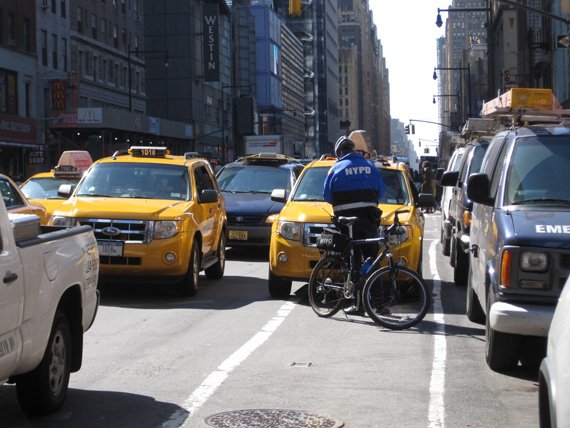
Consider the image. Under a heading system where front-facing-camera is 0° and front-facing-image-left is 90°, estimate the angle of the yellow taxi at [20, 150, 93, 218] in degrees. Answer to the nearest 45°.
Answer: approximately 45°

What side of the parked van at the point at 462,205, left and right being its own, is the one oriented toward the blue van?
front

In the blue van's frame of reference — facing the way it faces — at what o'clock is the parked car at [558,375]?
The parked car is roughly at 12 o'clock from the blue van.

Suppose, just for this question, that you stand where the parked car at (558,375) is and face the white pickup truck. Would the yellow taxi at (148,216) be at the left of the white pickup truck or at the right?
right

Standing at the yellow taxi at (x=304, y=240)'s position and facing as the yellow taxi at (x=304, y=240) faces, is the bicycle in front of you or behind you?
in front

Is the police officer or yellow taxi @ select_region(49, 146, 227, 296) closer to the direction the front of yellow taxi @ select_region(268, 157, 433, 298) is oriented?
the police officer

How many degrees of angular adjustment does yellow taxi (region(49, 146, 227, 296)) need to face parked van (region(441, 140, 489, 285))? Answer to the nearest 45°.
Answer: approximately 135° to its left

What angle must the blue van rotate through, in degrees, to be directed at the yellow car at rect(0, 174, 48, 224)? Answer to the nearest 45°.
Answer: approximately 135° to its right

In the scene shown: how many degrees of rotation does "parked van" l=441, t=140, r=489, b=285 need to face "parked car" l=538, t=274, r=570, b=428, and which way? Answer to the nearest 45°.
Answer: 0° — it already faces it

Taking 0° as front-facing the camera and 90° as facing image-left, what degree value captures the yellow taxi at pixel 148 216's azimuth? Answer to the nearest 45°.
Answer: approximately 45°

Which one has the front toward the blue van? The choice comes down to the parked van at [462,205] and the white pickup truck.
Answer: the parked van
